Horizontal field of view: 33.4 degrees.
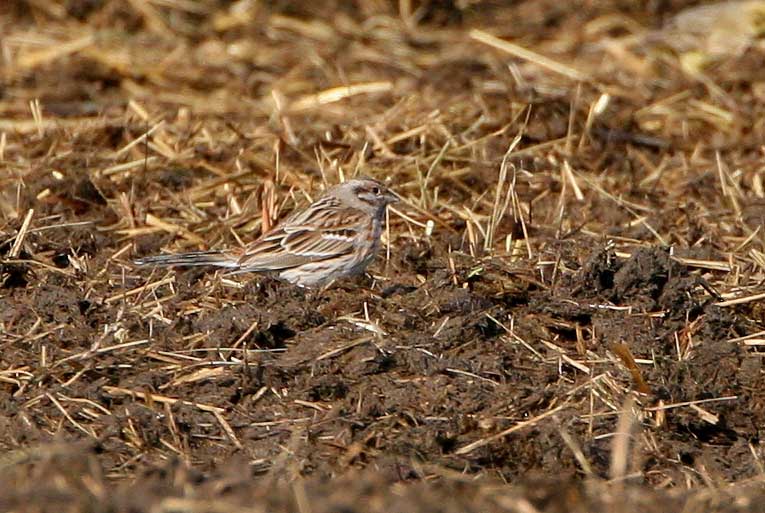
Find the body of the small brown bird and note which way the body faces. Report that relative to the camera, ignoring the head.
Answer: to the viewer's right
